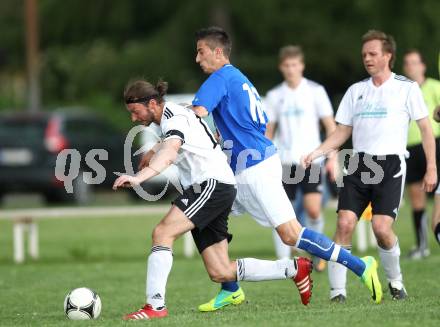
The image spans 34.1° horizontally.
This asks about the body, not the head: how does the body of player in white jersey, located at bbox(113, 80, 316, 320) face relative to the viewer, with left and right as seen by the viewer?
facing to the left of the viewer

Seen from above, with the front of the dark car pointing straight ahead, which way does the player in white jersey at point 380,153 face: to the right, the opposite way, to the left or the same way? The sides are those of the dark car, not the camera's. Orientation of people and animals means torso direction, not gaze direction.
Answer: the opposite way

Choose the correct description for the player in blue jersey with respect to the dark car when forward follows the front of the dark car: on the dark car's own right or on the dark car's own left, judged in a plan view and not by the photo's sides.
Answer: on the dark car's own right

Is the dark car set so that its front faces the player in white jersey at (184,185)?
no

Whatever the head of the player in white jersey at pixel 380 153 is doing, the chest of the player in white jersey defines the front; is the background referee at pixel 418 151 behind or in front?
behind

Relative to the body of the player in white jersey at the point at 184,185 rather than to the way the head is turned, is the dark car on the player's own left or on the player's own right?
on the player's own right

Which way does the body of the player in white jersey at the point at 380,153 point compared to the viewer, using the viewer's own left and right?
facing the viewer and to the left of the viewer

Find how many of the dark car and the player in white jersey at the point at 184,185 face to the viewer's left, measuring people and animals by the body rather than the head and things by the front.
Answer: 1

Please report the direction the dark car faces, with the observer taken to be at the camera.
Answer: facing away from the viewer and to the right of the viewer

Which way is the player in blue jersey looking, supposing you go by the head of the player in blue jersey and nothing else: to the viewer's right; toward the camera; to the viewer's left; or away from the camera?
to the viewer's left

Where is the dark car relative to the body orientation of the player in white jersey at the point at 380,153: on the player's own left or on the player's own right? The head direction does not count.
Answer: on the player's own right

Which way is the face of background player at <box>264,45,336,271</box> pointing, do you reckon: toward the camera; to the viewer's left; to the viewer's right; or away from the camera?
toward the camera

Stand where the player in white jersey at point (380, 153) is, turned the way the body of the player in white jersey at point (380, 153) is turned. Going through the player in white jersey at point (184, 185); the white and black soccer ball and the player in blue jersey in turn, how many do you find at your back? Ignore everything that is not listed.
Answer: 0
